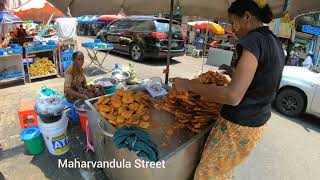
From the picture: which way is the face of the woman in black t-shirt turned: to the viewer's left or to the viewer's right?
to the viewer's left

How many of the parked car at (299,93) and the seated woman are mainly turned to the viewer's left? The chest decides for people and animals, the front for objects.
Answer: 1

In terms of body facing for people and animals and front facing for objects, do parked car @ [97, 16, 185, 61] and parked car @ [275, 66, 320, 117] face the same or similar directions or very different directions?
same or similar directions

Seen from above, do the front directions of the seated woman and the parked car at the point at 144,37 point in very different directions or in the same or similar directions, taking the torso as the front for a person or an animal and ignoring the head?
very different directions

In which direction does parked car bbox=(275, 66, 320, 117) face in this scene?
to the viewer's left

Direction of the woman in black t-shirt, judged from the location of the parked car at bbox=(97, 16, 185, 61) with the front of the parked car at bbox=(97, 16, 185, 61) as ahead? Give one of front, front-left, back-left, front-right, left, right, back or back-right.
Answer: back-left

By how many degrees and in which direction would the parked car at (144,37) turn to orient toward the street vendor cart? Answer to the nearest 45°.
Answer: approximately 135° to its left

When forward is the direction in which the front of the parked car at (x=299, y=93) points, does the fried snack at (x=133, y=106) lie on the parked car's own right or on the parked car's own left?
on the parked car's own left

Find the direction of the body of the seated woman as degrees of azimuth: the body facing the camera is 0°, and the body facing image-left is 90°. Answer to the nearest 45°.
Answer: approximately 315°
